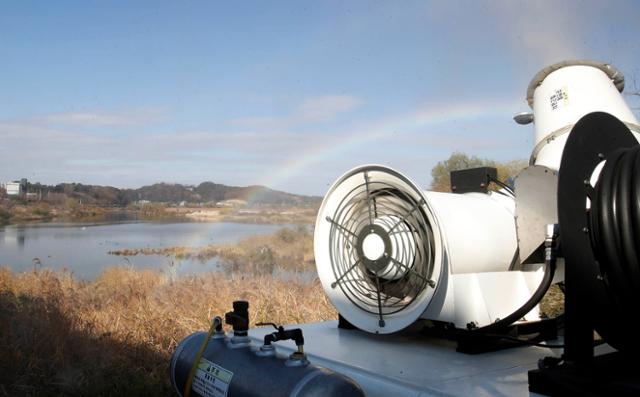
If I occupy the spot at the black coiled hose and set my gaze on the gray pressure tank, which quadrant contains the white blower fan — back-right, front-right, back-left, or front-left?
front-right

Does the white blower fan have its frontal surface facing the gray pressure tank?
yes

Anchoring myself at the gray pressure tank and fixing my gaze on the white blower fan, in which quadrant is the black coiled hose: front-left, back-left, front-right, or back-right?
front-right

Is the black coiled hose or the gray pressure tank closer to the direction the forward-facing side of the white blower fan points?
the gray pressure tank

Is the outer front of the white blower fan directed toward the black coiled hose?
no

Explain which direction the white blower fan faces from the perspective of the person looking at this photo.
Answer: facing the viewer and to the left of the viewer
